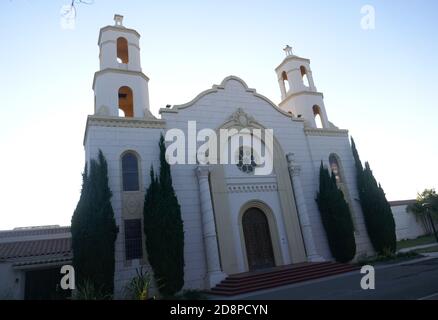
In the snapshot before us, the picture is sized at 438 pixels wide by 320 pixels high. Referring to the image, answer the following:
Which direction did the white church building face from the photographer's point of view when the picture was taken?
facing the viewer and to the right of the viewer

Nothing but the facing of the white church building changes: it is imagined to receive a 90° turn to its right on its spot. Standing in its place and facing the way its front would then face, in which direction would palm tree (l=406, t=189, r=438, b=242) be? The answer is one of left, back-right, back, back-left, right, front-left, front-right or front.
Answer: back

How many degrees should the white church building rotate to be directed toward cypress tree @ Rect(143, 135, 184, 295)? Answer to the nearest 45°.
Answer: approximately 90° to its right

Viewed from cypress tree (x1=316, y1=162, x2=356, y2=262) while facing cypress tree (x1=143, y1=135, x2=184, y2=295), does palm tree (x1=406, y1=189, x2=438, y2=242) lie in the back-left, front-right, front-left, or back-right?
back-right

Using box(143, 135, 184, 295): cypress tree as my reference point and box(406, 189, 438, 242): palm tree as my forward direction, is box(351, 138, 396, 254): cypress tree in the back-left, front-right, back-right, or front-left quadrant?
front-right

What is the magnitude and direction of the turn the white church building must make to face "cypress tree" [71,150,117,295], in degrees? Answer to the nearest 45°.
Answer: approximately 90° to its right

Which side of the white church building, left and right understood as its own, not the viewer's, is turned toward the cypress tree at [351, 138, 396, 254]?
left
